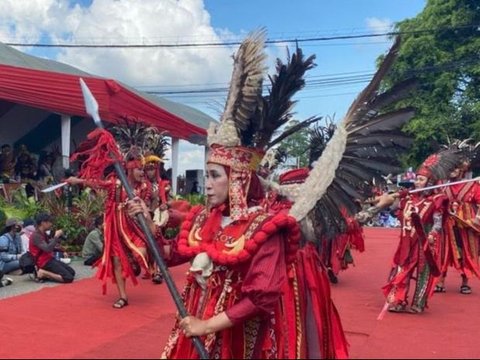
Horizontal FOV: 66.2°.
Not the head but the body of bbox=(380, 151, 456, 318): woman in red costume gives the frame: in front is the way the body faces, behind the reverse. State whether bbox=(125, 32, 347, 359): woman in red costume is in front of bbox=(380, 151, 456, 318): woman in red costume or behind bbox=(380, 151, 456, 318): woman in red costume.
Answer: in front

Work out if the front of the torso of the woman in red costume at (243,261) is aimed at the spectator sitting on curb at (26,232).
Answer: no

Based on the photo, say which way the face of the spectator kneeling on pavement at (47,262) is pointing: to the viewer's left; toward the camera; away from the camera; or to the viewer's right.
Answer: to the viewer's right

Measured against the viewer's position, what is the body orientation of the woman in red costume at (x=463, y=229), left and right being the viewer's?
facing the viewer and to the left of the viewer

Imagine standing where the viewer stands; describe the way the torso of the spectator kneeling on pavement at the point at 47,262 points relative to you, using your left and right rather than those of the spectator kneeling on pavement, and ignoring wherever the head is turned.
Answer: facing to the right of the viewer

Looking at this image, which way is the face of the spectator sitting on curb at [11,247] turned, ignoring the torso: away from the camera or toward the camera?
toward the camera

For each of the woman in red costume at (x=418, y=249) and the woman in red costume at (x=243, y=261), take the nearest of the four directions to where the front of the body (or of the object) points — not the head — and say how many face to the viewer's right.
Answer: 0

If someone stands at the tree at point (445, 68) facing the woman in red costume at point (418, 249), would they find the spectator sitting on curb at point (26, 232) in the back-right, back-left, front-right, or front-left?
front-right

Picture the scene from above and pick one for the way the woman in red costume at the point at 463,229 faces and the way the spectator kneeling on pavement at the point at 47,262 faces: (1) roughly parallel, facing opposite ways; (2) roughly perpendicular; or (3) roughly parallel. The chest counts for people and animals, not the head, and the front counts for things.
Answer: roughly parallel, facing opposite ways

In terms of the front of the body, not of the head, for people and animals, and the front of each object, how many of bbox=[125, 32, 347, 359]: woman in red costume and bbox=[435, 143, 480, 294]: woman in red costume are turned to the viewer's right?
0

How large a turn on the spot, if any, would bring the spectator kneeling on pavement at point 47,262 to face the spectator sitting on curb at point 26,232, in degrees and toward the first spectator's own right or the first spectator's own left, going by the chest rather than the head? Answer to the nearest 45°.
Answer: approximately 90° to the first spectator's own left

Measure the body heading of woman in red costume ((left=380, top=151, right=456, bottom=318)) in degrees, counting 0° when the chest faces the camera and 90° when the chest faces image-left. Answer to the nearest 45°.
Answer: approximately 45°

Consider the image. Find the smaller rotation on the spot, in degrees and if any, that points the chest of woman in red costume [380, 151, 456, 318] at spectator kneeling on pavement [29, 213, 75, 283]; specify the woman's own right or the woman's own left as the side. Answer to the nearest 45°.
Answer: approximately 45° to the woman's own right

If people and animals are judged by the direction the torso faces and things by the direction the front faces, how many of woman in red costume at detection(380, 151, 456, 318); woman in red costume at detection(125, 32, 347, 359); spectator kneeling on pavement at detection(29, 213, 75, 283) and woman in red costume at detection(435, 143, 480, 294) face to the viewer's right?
1
